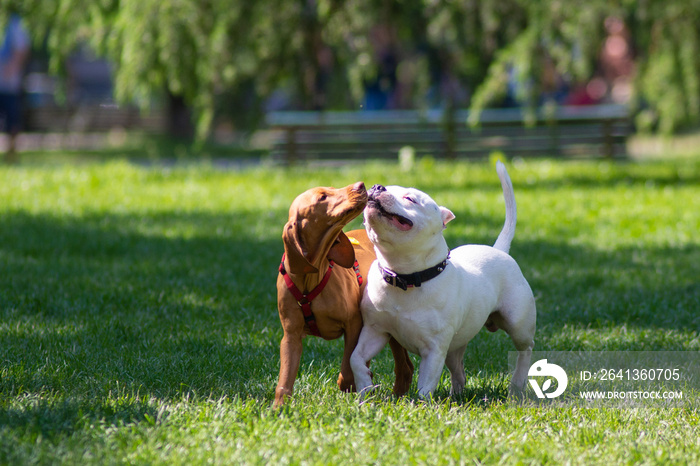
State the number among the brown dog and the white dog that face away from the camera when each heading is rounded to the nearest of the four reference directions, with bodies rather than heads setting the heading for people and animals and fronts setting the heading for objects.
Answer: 0

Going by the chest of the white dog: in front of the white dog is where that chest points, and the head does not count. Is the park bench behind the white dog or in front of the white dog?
behind
